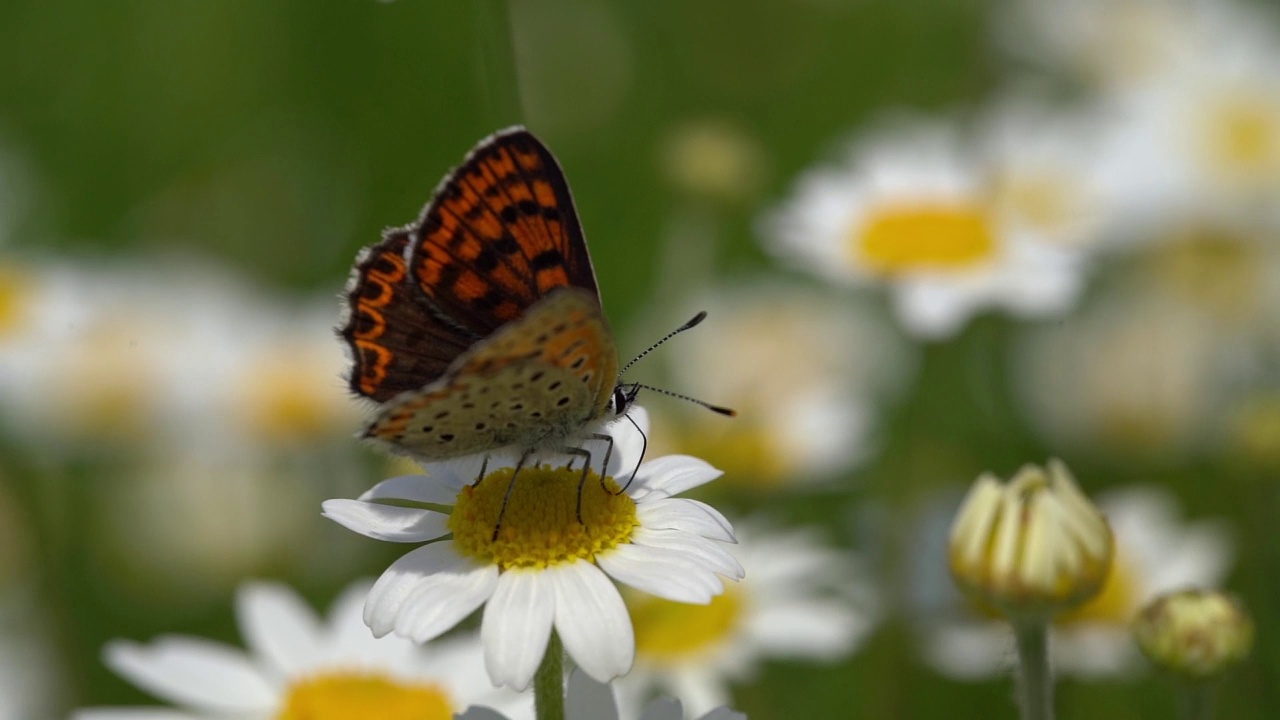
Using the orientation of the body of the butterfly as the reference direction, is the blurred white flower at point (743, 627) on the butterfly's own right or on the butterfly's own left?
on the butterfly's own left

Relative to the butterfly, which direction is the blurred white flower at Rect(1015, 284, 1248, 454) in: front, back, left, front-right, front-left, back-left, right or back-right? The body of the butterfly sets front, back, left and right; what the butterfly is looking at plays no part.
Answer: front-left

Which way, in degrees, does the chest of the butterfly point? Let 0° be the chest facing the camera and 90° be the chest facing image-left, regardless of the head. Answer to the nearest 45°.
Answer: approximately 270°

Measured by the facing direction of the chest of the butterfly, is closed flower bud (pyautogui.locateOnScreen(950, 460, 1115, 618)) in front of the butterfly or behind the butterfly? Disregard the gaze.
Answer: in front

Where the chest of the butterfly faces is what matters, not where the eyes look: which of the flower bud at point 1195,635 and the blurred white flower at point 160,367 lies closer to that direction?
the flower bud

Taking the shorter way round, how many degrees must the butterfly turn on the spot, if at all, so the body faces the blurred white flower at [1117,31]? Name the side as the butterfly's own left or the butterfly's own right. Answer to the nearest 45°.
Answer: approximately 45° to the butterfly's own left

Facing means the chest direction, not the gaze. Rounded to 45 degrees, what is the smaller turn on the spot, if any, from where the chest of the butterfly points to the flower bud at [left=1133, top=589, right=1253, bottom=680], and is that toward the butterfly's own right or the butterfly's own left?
0° — it already faces it

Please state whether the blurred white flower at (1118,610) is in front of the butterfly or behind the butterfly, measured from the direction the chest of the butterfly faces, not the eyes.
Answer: in front

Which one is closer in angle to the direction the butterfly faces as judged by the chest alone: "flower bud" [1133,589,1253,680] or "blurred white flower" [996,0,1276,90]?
the flower bud

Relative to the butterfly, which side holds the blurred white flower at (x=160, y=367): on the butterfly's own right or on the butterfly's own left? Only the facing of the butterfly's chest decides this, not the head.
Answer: on the butterfly's own left
